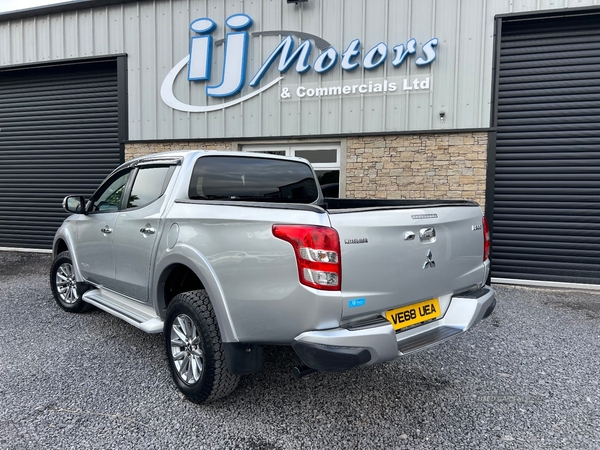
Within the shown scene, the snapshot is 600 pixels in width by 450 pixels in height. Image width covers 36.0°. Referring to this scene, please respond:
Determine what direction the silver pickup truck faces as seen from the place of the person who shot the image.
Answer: facing away from the viewer and to the left of the viewer

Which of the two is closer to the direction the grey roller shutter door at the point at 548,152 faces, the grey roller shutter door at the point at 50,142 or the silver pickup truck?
the silver pickup truck

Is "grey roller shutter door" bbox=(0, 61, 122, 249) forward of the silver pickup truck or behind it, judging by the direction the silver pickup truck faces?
forward
